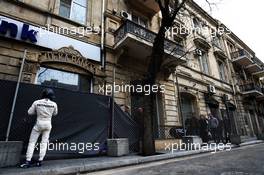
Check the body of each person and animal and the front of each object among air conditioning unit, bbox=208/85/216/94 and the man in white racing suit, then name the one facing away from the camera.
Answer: the man in white racing suit

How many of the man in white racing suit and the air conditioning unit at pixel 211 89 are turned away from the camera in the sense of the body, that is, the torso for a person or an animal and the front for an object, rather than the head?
1

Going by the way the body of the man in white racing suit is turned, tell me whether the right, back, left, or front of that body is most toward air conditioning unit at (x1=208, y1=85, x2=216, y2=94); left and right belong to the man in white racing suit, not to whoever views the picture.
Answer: right

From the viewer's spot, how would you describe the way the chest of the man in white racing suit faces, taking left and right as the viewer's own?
facing away from the viewer
